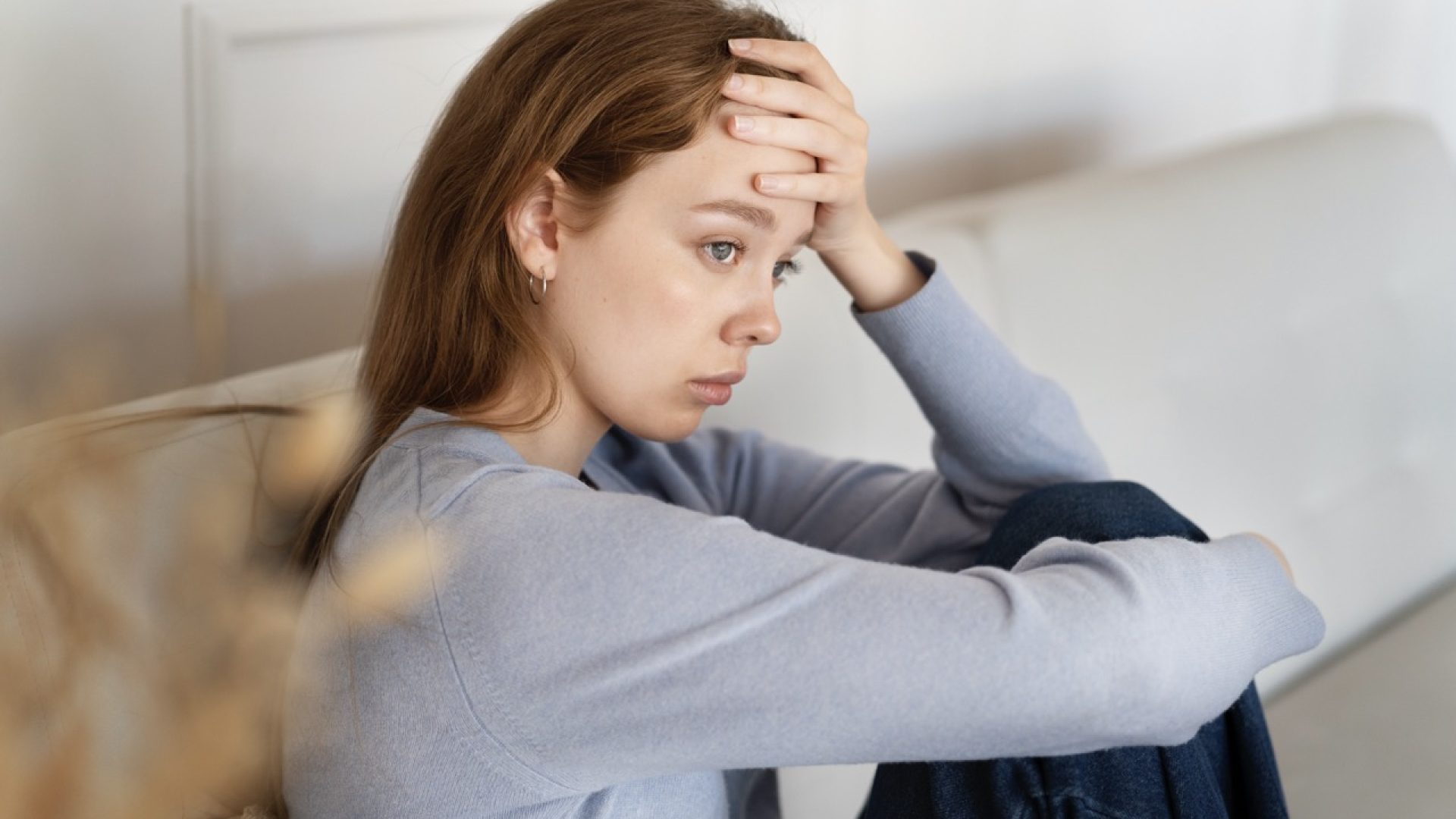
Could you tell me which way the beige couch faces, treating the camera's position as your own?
facing the viewer and to the left of the viewer

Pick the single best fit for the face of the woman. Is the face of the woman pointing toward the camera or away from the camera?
toward the camera

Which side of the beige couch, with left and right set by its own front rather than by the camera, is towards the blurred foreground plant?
front

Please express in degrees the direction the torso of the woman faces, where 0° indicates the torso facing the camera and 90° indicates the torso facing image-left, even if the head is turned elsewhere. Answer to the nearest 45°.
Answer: approximately 270°
